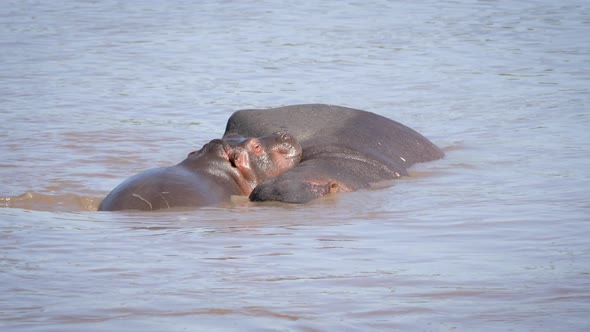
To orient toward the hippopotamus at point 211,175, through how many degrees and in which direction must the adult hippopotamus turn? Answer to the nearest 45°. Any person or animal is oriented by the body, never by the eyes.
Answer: approximately 45° to its left

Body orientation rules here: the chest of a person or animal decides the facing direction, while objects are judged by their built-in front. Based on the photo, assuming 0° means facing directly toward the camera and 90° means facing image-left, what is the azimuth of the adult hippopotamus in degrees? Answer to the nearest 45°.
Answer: approximately 90°
